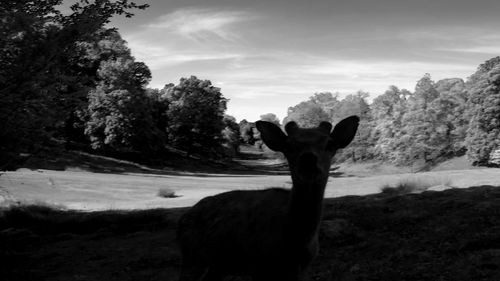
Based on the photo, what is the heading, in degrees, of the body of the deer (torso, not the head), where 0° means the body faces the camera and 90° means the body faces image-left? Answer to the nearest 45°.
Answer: approximately 315°

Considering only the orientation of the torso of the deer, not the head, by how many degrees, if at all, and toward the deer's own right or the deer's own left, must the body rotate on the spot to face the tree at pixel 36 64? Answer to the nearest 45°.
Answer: approximately 180°
